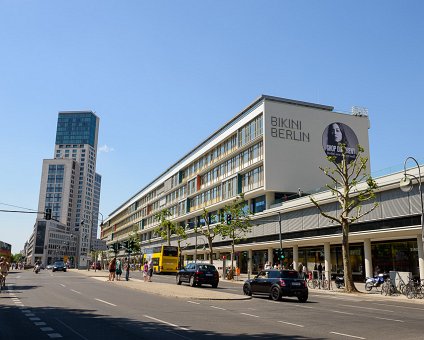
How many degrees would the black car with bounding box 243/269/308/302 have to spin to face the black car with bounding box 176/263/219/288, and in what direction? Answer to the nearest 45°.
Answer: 0° — it already faces it

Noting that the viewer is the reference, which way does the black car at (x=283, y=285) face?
facing away from the viewer and to the left of the viewer

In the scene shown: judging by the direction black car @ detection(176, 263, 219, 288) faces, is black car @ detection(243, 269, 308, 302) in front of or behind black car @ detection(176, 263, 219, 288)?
behind

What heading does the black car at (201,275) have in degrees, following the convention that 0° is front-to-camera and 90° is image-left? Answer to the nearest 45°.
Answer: approximately 135°
